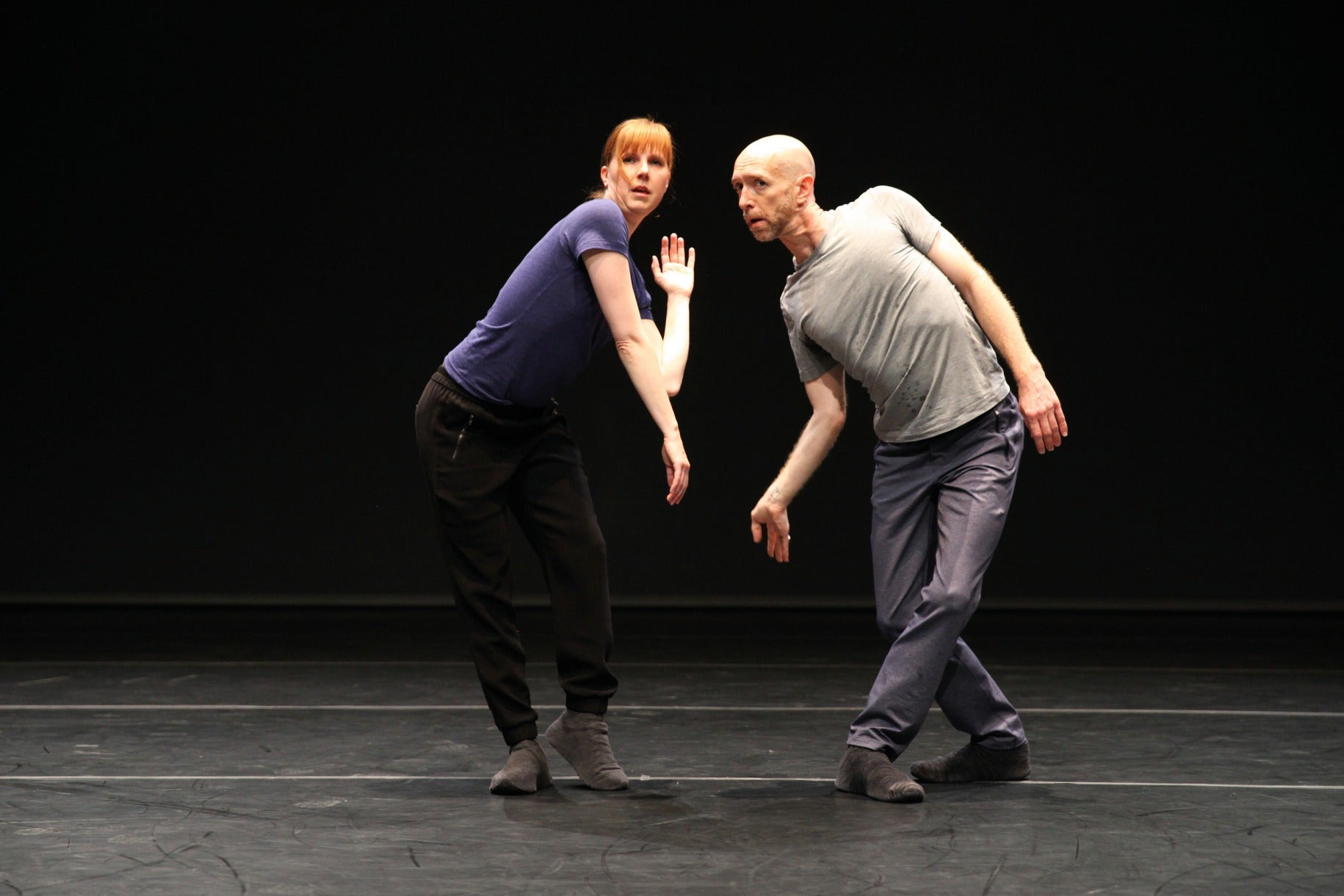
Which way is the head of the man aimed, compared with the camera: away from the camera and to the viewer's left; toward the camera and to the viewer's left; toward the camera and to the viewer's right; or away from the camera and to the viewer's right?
toward the camera and to the viewer's left

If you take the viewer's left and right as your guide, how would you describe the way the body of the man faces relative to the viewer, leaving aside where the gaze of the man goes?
facing the viewer and to the left of the viewer

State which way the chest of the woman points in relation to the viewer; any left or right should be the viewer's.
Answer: facing the viewer and to the right of the viewer

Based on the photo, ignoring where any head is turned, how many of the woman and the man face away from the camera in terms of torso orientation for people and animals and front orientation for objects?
0

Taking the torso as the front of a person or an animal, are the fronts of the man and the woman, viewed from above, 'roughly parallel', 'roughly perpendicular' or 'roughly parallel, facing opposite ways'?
roughly perpendicular
